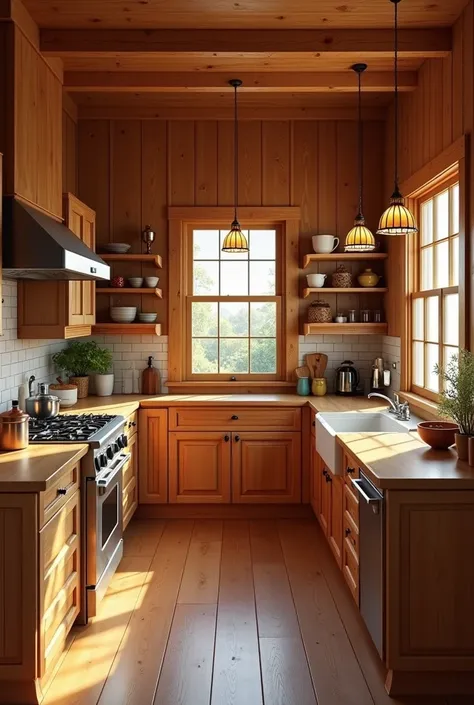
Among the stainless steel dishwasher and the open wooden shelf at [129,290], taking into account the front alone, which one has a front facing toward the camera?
the open wooden shelf

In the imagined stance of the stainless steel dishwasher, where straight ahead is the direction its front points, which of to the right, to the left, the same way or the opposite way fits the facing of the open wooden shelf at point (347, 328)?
to the left

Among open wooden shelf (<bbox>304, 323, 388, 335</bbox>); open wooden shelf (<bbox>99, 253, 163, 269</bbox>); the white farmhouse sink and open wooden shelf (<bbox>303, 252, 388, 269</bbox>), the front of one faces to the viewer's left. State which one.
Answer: the white farmhouse sink

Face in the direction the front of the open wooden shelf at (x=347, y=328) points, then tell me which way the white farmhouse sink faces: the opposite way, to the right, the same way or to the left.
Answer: to the right

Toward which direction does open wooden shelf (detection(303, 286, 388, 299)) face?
toward the camera

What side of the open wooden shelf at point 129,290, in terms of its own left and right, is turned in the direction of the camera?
front

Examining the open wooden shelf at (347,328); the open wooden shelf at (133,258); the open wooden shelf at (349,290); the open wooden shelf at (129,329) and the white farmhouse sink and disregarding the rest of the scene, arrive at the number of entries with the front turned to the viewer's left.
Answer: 1

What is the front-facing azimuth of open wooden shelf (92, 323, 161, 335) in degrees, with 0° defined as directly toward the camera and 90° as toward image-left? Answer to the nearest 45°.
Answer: approximately 0°

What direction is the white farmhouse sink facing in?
to the viewer's left

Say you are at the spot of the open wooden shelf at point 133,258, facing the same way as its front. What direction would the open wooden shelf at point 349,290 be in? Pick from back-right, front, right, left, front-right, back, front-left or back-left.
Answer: left

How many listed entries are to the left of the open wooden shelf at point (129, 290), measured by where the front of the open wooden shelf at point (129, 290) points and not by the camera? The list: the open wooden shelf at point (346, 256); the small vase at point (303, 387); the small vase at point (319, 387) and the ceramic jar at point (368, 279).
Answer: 4

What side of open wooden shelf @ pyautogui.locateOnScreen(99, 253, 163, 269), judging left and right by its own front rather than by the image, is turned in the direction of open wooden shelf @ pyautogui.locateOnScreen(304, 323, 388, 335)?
left
